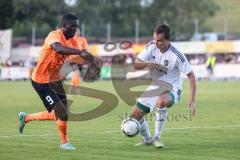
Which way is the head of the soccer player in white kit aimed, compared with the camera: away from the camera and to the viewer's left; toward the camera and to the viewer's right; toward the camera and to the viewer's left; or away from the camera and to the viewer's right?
toward the camera and to the viewer's left

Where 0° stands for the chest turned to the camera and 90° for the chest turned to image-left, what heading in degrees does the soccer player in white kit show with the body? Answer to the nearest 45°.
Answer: approximately 45°

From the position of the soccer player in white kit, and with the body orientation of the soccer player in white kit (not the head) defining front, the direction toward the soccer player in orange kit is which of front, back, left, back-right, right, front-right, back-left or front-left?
front-right
